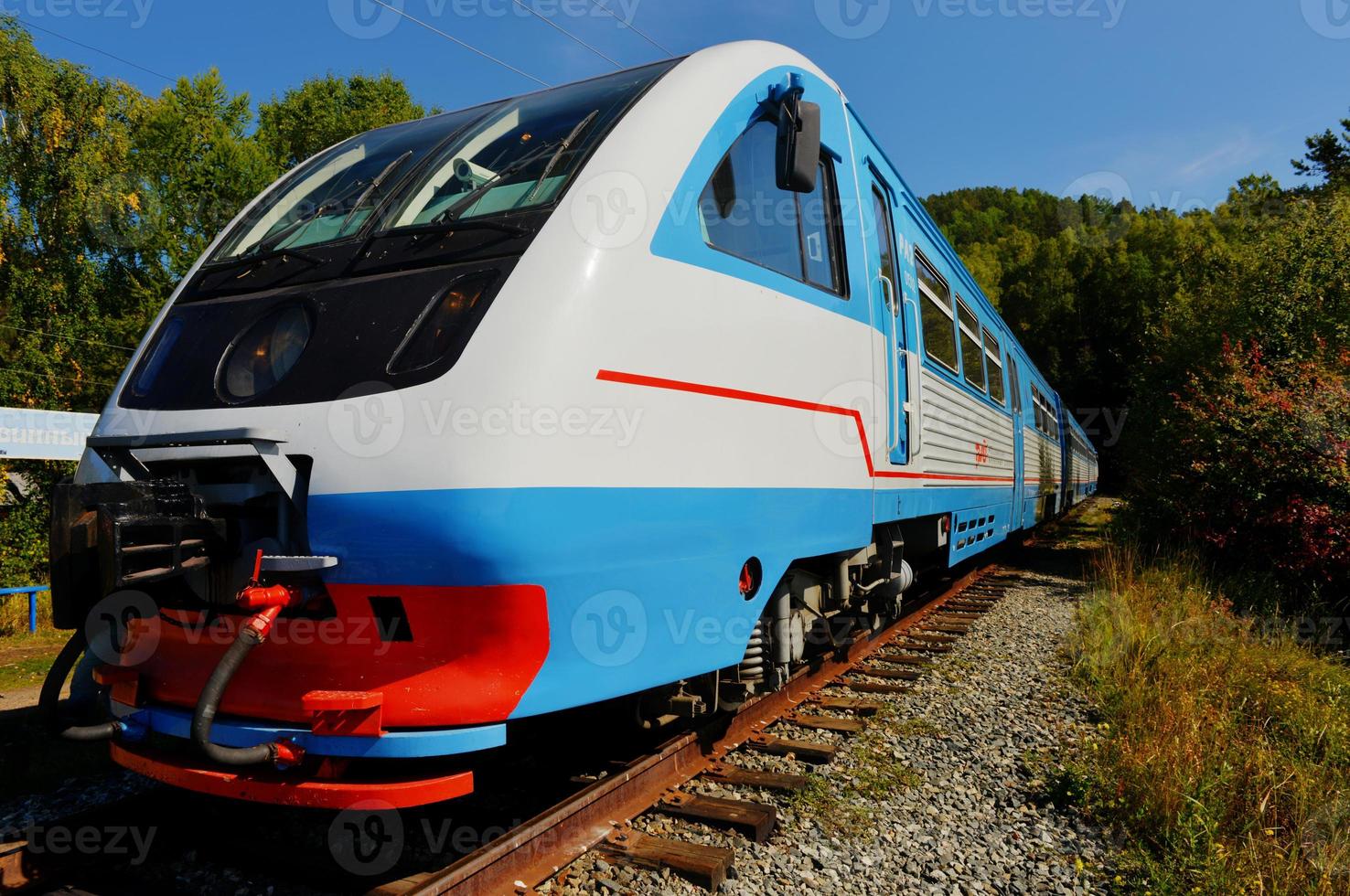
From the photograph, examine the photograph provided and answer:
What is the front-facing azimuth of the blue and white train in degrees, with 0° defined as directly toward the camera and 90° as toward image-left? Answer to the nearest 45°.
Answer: approximately 45°

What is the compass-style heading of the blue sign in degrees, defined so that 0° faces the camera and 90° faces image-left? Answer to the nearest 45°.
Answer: approximately 0°

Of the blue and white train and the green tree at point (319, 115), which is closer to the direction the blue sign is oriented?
the blue and white train

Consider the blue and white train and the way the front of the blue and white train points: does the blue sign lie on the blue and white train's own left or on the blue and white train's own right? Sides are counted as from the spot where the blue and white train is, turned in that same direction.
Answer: on the blue and white train's own right

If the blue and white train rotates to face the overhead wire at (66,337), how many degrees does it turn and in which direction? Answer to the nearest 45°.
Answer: approximately 90° to its right

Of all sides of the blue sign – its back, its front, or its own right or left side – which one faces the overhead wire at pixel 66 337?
back
